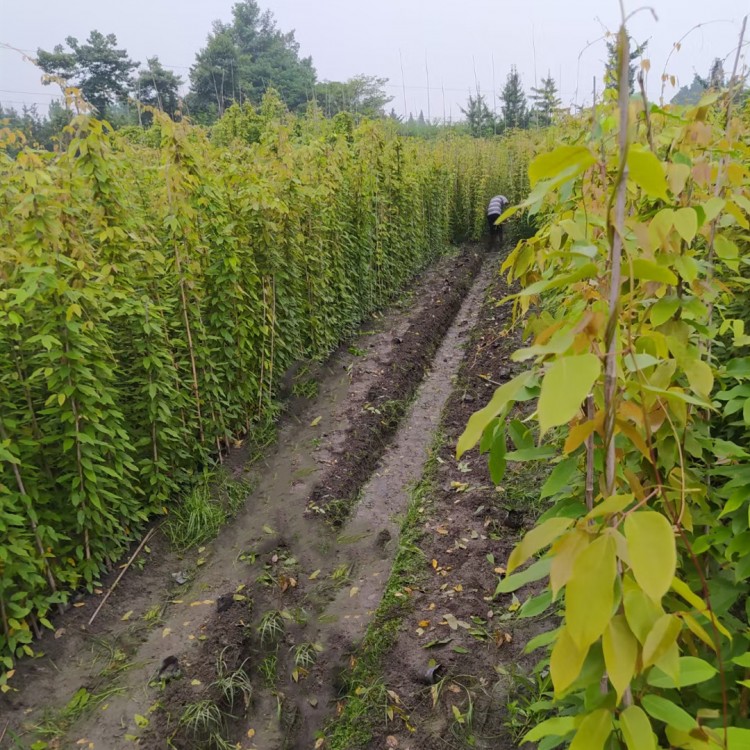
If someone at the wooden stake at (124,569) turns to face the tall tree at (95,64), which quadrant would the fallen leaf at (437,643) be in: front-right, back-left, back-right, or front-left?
back-right

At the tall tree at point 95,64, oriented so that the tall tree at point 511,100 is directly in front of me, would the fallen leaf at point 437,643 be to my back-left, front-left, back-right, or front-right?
front-right

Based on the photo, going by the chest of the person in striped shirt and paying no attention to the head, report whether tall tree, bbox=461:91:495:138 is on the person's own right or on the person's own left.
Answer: on the person's own left

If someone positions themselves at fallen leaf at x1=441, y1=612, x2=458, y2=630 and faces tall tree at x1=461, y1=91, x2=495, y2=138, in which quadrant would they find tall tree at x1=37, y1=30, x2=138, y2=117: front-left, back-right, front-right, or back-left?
front-left
